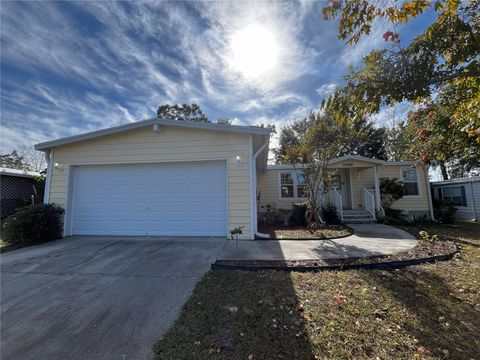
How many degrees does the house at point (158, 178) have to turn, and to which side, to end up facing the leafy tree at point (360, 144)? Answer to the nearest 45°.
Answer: approximately 135° to its left

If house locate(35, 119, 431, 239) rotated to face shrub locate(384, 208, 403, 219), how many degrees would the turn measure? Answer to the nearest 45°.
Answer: approximately 90° to its left

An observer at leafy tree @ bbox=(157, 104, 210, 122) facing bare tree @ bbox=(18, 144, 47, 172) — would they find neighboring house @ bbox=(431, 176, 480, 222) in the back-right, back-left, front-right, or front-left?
back-left

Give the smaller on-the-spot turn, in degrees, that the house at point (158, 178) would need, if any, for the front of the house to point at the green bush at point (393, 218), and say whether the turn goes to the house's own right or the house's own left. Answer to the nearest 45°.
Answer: approximately 90° to the house's own left

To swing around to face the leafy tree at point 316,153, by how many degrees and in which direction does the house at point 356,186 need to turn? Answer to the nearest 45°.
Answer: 0° — it already faces it

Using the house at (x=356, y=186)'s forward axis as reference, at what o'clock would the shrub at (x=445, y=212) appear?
The shrub is roughly at 8 o'clock from the house.

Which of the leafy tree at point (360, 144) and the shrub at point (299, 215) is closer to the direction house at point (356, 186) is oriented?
the shrub

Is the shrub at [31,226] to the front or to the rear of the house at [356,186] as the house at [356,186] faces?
to the front

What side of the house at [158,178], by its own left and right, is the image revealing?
front

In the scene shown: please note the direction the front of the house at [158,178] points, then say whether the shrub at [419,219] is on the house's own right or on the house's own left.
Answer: on the house's own left

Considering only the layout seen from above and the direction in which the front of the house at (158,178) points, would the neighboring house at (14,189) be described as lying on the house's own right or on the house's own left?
on the house's own right
